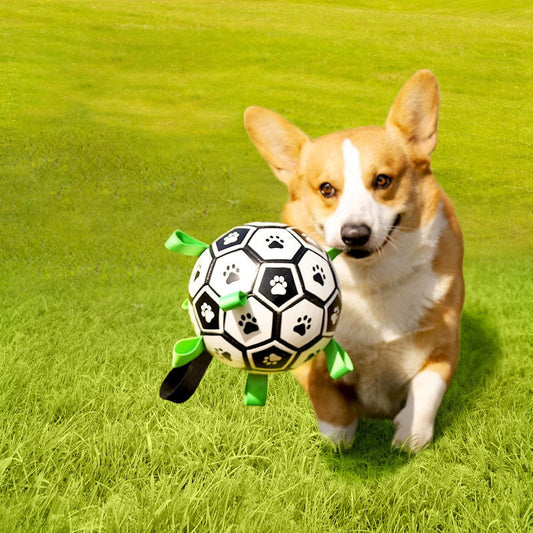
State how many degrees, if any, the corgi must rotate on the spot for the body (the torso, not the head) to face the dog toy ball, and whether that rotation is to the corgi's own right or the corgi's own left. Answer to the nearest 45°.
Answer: approximately 45° to the corgi's own right

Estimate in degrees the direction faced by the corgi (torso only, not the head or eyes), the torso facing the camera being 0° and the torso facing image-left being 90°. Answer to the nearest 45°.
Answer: approximately 0°
